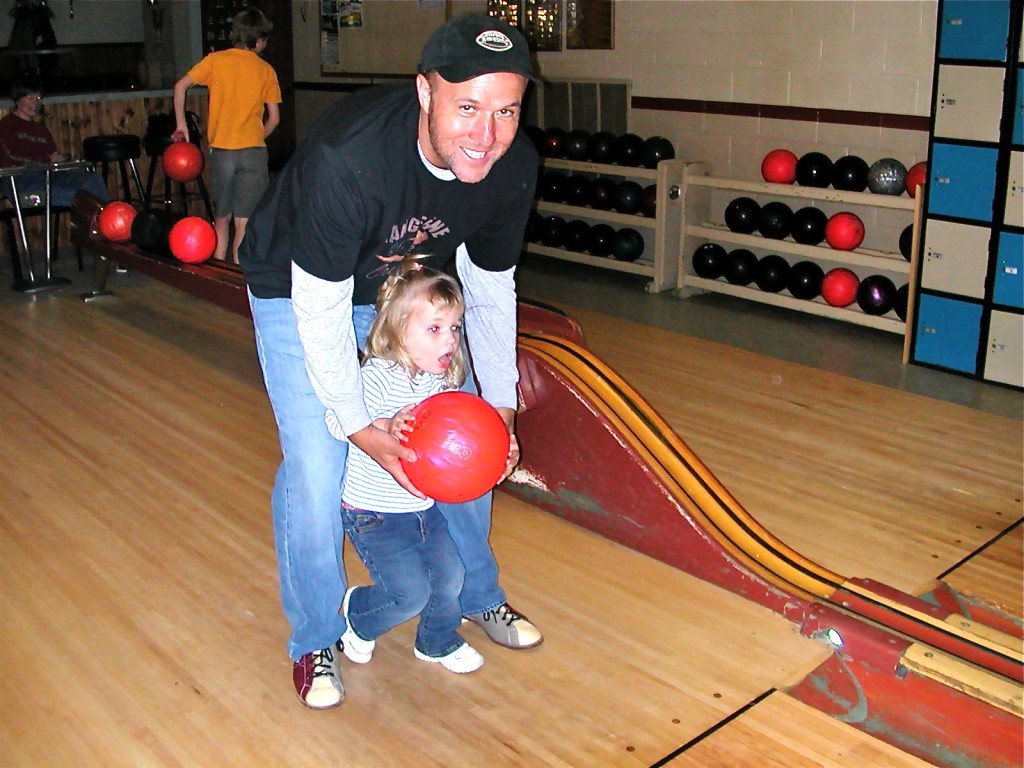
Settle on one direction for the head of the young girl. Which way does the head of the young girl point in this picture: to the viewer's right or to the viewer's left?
to the viewer's right

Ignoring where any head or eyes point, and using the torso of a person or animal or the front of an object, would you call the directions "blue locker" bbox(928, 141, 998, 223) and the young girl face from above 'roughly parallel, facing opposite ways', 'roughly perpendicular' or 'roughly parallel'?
roughly perpendicular

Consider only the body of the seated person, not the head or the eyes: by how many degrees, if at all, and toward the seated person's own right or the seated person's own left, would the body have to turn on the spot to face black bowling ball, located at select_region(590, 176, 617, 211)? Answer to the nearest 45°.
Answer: approximately 45° to the seated person's own left

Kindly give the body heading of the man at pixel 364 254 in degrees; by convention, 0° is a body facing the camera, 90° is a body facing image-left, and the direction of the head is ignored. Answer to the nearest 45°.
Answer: approximately 315°

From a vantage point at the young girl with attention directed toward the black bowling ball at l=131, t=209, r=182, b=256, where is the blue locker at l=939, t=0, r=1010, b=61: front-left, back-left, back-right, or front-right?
front-right

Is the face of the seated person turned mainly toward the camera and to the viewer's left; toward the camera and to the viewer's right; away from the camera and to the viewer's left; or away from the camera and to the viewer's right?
toward the camera and to the viewer's right

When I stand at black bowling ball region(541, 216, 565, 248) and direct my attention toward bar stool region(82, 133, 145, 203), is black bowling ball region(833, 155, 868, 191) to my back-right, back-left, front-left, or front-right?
back-left

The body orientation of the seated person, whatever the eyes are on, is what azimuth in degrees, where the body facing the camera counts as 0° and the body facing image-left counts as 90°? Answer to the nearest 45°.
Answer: approximately 315°

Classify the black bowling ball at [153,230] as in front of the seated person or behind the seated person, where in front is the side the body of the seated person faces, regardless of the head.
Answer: in front

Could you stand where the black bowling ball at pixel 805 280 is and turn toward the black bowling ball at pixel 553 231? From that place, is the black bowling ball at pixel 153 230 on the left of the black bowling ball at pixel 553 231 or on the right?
left
